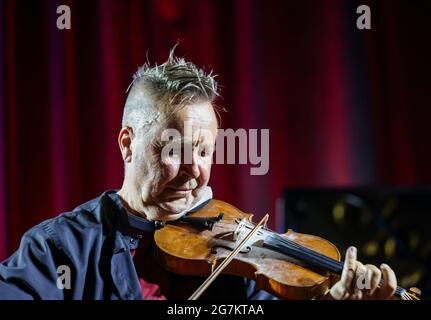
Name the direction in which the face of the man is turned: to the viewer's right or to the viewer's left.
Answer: to the viewer's right

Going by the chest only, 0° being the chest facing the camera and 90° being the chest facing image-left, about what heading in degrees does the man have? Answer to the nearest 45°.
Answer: approximately 315°
